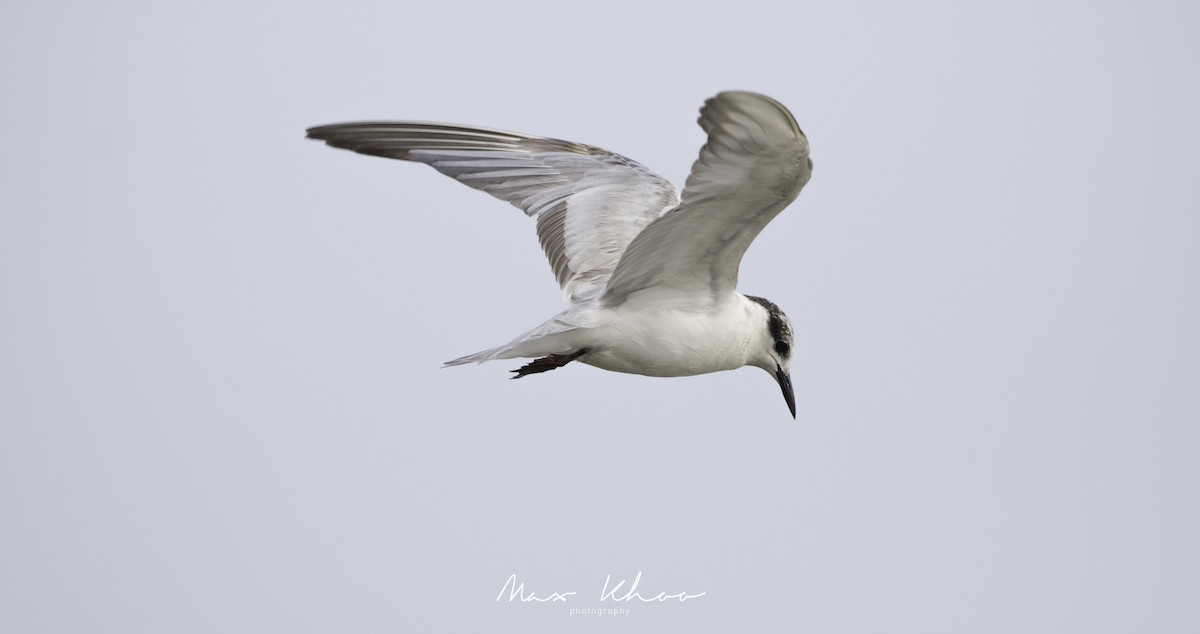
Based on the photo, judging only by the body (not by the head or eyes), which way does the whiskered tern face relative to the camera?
to the viewer's right
